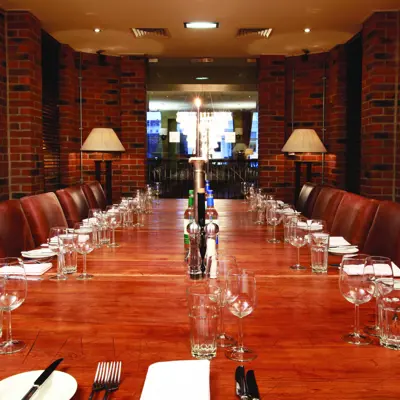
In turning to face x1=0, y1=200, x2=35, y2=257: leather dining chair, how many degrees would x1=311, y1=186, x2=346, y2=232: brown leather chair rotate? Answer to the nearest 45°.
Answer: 0° — it already faces it

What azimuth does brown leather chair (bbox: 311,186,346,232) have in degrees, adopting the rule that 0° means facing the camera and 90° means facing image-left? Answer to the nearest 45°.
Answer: approximately 45°

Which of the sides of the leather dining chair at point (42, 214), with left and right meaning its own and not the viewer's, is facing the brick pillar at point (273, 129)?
left

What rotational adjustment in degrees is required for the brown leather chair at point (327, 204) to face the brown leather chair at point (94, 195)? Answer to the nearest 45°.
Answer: approximately 45° to its right

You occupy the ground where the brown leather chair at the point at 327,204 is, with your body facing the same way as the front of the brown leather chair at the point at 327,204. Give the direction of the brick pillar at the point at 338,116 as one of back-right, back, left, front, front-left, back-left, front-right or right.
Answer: back-right

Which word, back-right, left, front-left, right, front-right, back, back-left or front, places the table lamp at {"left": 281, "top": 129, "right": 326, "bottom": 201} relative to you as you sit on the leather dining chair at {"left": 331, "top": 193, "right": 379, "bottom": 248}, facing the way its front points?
back-right

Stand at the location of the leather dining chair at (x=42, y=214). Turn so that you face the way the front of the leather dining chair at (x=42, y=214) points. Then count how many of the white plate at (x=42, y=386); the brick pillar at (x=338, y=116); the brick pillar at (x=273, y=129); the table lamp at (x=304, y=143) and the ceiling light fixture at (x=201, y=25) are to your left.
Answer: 4

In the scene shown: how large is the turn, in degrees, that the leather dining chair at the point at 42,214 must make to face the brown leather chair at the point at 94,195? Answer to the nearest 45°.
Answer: approximately 135° to its left

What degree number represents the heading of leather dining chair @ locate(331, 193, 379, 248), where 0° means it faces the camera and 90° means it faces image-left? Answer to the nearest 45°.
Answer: approximately 45°
